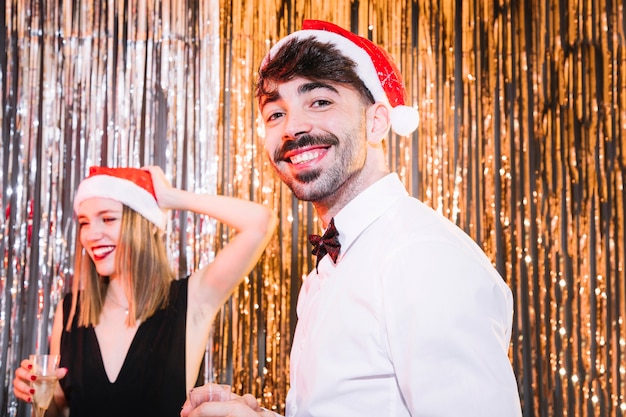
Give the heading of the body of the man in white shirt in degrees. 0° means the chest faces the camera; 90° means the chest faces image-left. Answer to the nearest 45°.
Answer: approximately 45°

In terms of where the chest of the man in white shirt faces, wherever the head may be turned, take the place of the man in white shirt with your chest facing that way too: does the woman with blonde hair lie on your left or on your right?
on your right
